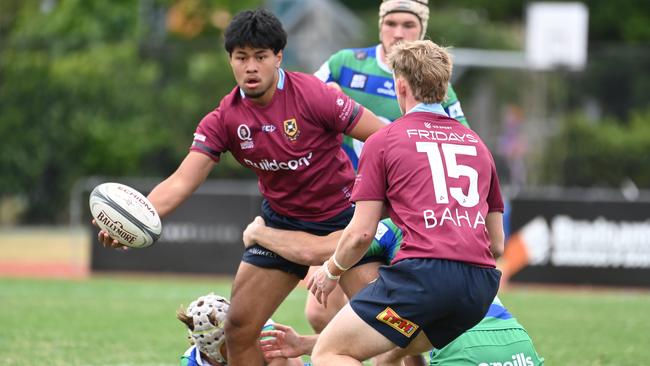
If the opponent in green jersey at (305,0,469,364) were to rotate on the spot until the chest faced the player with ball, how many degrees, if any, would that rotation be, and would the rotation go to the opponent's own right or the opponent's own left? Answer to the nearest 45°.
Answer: approximately 45° to the opponent's own right

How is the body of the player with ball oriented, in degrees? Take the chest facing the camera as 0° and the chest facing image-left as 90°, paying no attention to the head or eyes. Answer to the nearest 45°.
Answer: approximately 45°

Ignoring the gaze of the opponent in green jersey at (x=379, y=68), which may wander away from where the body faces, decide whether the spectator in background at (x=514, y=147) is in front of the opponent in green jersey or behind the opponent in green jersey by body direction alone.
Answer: behind

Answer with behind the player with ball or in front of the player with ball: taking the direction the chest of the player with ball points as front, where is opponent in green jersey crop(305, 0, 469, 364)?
behind

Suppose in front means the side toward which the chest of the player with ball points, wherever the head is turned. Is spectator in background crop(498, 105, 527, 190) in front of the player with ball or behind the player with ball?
behind
